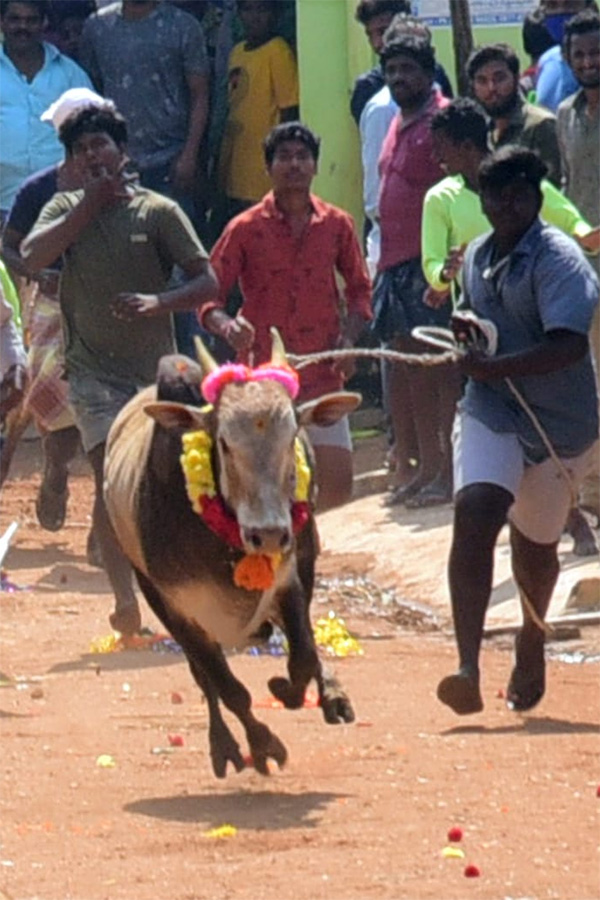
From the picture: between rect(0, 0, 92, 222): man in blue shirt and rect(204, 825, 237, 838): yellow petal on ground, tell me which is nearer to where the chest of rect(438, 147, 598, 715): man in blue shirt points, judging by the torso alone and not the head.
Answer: the yellow petal on ground

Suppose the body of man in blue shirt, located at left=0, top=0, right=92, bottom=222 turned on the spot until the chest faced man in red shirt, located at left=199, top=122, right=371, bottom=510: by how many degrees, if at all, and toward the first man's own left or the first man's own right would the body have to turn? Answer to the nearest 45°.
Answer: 0° — they already face them

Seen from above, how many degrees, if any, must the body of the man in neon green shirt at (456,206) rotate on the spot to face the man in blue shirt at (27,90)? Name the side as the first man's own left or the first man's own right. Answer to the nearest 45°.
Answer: approximately 90° to the first man's own right

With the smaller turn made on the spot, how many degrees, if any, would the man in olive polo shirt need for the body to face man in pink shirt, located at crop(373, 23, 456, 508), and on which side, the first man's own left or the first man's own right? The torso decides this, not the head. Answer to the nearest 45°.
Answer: approximately 135° to the first man's own left

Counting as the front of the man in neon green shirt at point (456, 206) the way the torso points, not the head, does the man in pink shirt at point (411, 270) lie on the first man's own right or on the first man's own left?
on the first man's own right

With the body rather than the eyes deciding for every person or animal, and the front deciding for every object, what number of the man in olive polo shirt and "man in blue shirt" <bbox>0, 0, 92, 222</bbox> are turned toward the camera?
2

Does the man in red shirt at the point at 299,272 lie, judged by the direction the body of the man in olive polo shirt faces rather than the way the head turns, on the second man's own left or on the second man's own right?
on the second man's own left

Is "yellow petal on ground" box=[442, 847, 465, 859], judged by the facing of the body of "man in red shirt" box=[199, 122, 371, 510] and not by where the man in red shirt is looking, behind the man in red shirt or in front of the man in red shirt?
in front

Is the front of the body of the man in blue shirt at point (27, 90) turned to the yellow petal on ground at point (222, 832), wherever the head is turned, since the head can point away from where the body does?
yes

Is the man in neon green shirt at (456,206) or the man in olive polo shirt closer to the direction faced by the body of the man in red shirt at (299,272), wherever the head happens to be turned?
the man in olive polo shirt

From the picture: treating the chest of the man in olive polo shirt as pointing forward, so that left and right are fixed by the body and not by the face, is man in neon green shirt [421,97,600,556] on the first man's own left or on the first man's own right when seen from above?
on the first man's own left

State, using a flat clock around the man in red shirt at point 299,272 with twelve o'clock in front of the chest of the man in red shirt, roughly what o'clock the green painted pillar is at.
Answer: The green painted pillar is roughly at 6 o'clock from the man in red shirt.

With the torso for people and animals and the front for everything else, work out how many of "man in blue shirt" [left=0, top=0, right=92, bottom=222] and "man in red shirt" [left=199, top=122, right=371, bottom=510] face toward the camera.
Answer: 2

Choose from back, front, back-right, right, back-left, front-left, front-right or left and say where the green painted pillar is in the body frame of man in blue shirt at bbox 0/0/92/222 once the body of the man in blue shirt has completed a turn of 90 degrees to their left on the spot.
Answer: front
